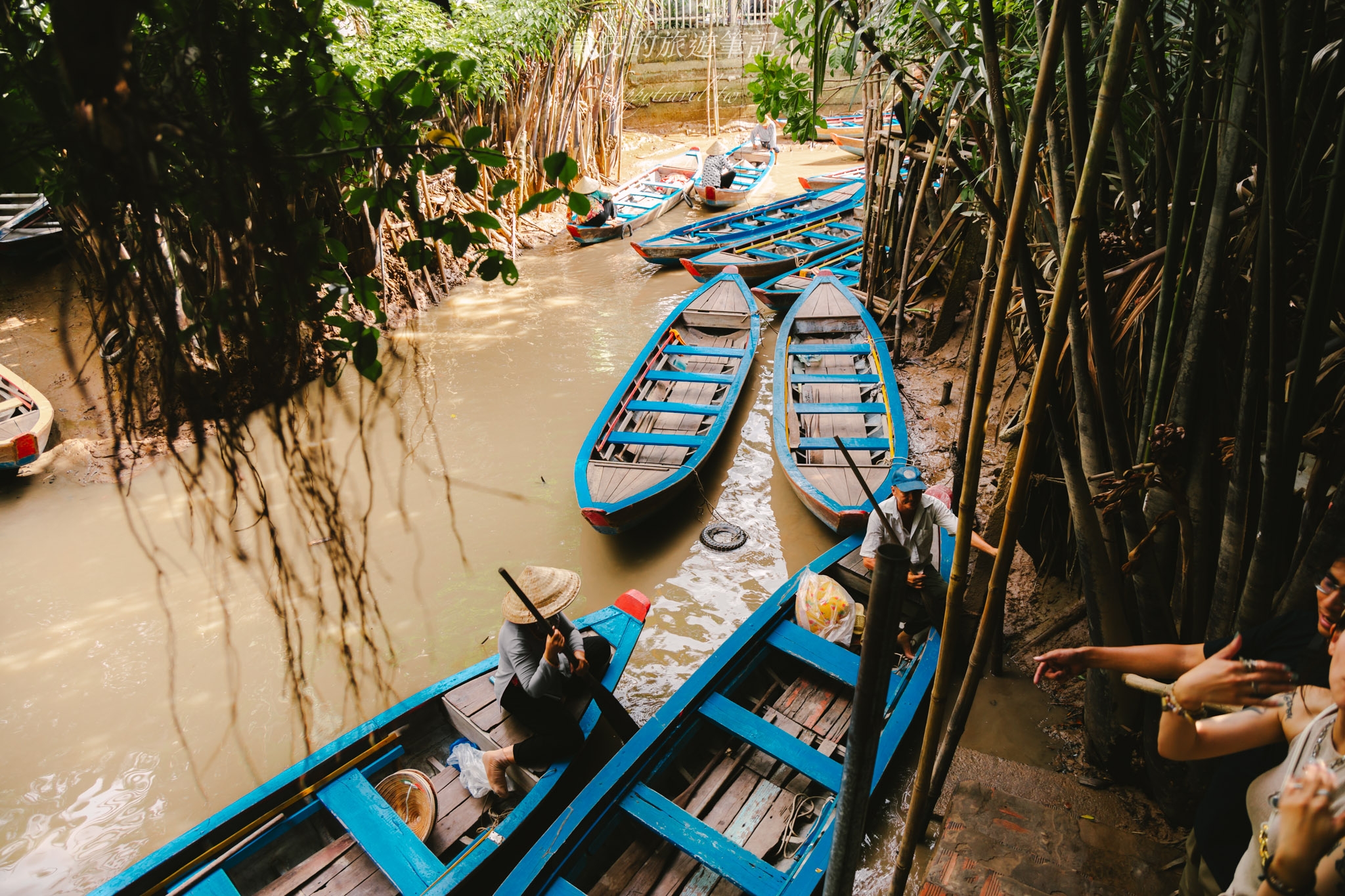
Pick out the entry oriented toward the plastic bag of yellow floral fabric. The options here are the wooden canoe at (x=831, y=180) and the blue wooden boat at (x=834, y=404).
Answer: the blue wooden boat

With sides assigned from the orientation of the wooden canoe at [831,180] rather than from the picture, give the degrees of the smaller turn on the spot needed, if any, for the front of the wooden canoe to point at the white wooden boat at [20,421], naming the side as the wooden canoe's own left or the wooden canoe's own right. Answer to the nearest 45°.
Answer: approximately 45° to the wooden canoe's own left

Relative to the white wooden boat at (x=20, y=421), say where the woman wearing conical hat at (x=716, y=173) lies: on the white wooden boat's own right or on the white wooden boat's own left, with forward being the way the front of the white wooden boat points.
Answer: on the white wooden boat's own left

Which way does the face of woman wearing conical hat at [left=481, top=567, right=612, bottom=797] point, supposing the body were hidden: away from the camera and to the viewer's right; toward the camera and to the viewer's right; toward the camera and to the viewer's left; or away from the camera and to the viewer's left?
toward the camera and to the viewer's right

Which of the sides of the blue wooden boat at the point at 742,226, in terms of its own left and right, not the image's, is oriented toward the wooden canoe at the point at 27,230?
front

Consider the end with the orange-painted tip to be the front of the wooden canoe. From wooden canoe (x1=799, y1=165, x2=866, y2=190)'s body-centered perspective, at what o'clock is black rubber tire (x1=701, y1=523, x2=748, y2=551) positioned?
The black rubber tire is roughly at 9 o'clock from the wooden canoe.
